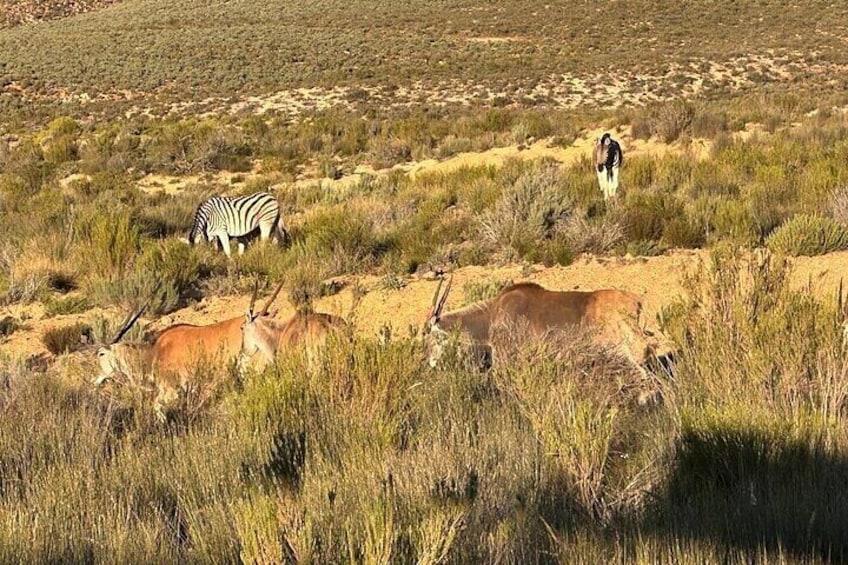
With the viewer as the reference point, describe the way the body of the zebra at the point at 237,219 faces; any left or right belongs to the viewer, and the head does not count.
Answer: facing to the left of the viewer

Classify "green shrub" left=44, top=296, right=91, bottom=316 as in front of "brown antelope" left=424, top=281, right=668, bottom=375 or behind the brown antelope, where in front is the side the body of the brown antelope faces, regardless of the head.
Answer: in front

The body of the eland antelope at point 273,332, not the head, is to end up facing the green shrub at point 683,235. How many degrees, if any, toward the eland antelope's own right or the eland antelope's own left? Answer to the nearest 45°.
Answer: approximately 180°

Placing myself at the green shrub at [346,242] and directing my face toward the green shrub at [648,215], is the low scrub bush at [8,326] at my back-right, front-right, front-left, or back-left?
back-right

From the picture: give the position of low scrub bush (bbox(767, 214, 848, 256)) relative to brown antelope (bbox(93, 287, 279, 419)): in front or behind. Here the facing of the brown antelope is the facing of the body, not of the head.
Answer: behind

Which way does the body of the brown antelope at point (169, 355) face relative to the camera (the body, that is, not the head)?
to the viewer's left

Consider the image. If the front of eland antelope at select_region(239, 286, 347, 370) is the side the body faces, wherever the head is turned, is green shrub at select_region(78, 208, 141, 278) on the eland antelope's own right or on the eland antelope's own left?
on the eland antelope's own right

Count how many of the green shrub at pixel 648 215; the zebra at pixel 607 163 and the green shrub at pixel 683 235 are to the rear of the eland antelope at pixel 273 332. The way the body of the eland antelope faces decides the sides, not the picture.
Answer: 3

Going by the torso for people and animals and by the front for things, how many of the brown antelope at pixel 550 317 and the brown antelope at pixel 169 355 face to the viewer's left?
2

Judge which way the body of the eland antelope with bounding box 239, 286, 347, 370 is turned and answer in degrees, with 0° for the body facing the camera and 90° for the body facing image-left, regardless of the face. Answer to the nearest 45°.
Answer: approximately 45°

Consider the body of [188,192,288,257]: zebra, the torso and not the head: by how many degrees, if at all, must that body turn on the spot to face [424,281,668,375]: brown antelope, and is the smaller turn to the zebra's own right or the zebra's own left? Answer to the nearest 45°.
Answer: approximately 90° to the zebra's own left

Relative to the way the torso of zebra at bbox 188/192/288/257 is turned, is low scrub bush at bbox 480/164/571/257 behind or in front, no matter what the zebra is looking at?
behind

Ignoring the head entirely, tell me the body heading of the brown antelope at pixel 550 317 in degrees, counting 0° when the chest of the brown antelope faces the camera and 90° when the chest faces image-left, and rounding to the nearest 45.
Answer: approximately 90°

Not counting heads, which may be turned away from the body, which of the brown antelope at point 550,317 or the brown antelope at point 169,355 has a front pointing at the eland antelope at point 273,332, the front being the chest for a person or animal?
the brown antelope at point 550,317

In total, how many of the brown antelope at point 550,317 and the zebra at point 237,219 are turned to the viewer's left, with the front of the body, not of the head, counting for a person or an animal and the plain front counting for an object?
2
